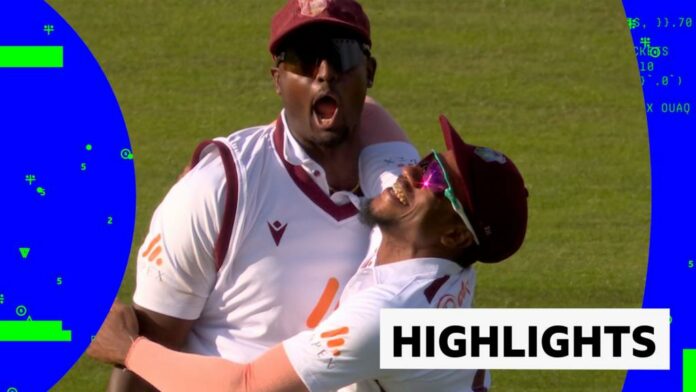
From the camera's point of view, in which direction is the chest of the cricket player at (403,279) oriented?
to the viewer's left

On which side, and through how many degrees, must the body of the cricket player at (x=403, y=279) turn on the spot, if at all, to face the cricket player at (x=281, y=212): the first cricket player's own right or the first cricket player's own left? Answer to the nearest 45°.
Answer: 0° — they already face them

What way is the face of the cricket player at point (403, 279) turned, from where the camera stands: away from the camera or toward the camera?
toward the camera

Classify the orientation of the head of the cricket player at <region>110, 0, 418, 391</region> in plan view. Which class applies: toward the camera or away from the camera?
toward the camera
